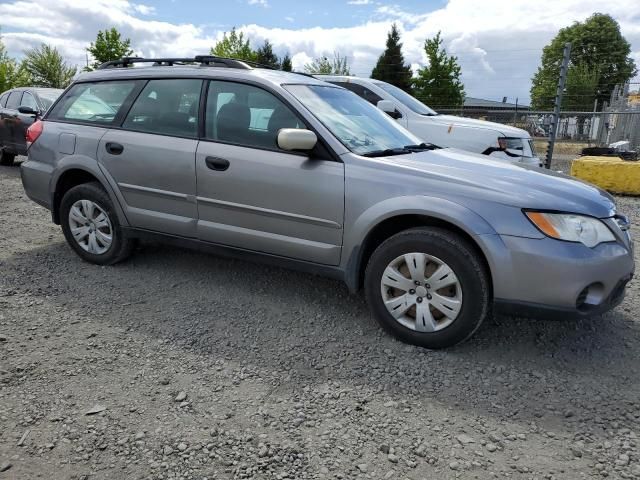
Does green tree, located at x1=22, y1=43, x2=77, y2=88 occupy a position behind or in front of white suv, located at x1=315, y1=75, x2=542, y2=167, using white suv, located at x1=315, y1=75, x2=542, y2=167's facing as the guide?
behind

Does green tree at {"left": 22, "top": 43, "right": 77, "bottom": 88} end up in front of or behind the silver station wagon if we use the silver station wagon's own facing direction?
behind

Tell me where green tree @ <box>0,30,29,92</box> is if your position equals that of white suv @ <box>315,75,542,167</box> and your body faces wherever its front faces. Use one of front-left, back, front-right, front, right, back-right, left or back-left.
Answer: back

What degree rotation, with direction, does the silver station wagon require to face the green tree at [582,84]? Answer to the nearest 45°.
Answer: approximately 90° to its left

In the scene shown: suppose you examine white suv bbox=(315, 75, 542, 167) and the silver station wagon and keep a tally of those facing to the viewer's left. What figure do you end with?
0

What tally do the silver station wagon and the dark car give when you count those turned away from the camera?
0
